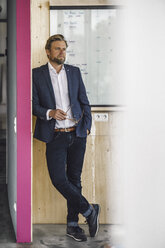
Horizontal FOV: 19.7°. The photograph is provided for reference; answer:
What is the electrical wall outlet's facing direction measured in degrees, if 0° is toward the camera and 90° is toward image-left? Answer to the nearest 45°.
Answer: approximately 0°

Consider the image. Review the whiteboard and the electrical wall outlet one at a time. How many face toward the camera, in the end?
2
